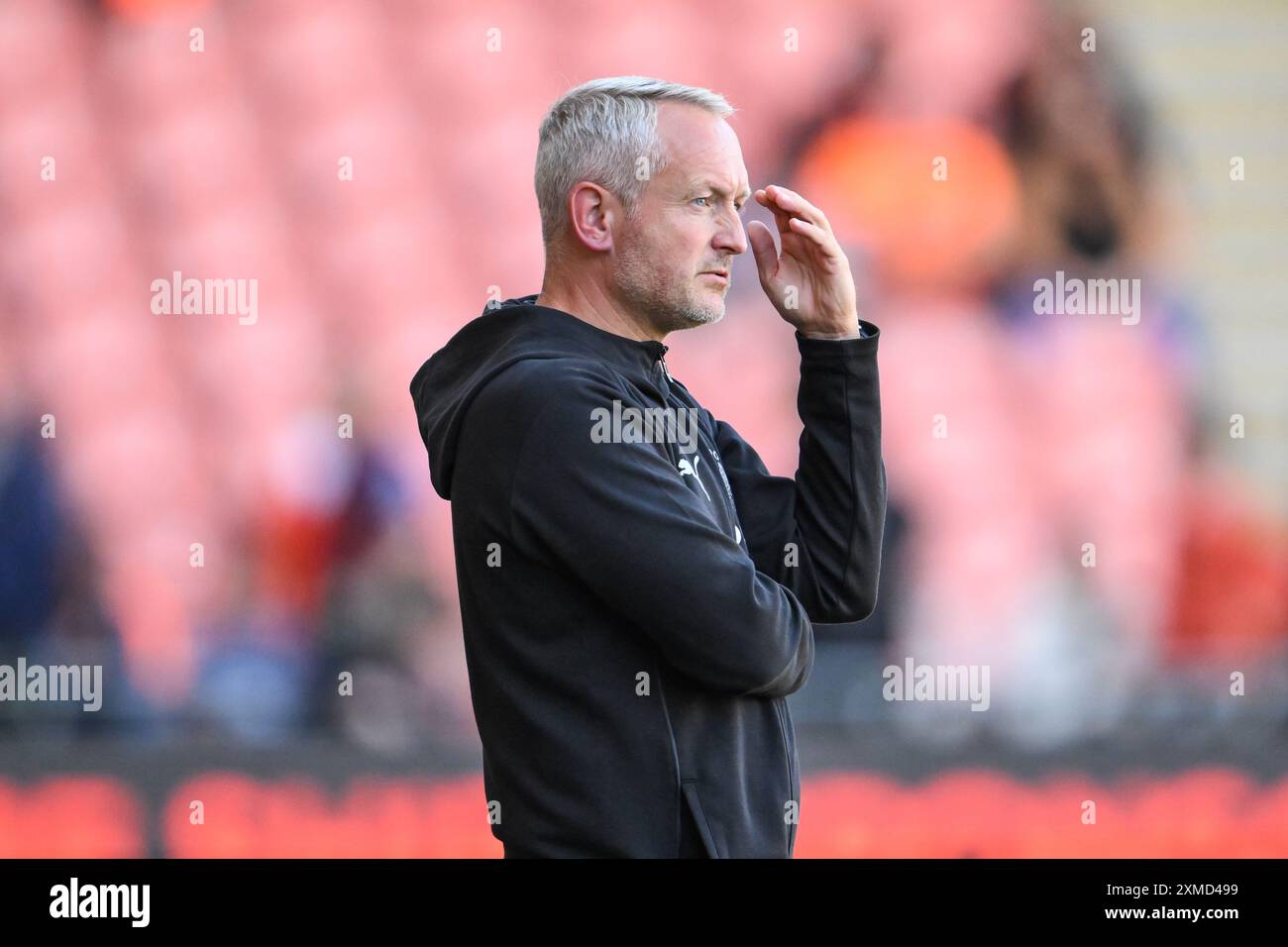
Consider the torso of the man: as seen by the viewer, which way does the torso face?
to the viewer's right

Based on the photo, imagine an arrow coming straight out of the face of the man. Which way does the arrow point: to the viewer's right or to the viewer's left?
to the viewer's right
